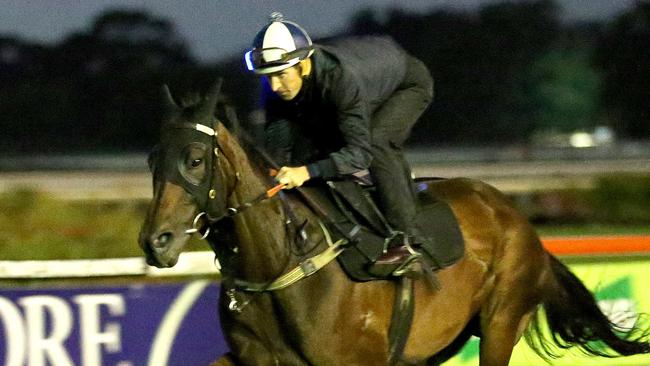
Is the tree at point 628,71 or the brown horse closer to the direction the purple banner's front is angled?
the brown horse

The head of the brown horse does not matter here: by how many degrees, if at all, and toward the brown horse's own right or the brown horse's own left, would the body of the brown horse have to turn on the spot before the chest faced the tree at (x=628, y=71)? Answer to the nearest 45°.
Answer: approximately 90° to the brown horse's own right

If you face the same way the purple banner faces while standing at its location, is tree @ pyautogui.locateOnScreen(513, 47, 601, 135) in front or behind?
behind

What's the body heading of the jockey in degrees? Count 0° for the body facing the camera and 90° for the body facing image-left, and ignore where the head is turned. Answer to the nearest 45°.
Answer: approximately 45°

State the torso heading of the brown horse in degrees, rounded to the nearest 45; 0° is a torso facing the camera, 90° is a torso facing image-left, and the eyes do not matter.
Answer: approximately 90°

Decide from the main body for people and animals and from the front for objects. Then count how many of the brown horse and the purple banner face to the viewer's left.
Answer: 1

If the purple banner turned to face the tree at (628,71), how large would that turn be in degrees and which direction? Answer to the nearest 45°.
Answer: approximately 135° to its left

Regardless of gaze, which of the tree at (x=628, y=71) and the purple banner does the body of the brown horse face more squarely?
the purple banner
